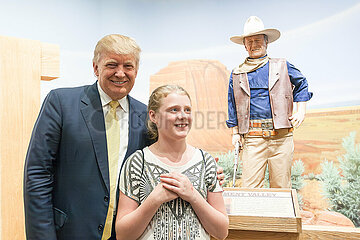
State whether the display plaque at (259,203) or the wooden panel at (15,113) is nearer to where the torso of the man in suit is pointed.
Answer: the display plaque

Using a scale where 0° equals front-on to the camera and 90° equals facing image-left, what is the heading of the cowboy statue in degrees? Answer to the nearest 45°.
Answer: approximately 0°

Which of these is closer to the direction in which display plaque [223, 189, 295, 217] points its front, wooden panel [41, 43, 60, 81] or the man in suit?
the man in suit

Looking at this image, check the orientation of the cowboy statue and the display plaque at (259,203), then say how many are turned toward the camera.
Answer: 2

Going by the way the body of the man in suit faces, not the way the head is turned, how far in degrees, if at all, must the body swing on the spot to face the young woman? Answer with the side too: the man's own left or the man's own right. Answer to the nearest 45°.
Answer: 0° — they already face them

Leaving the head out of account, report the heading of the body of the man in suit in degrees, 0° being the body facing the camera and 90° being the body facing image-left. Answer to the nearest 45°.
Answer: approximately 315°
